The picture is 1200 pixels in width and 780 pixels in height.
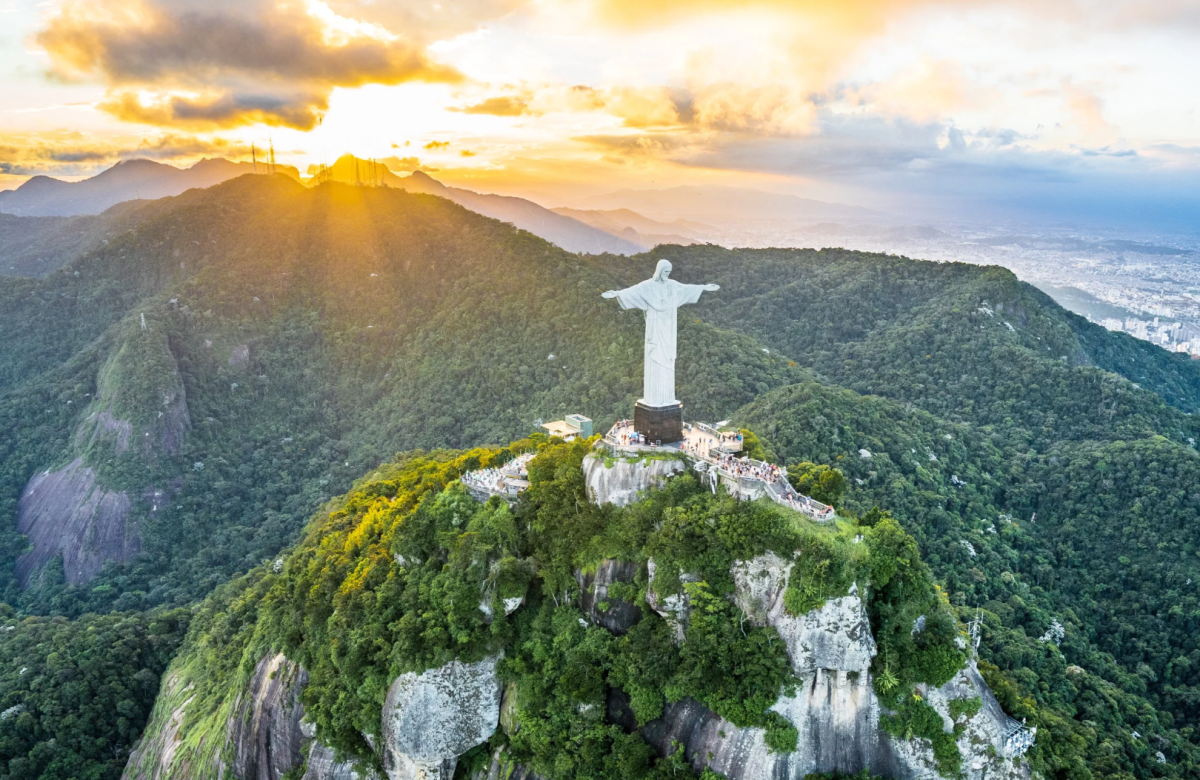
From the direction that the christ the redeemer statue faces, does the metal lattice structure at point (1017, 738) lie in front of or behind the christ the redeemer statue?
in front

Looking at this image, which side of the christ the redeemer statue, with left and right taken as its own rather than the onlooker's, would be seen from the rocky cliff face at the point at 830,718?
front

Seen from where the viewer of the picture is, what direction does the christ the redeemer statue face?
facing the viewer and to the right of the viewer

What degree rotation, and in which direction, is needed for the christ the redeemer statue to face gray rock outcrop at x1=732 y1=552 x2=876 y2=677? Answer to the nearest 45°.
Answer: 0° — it already faces it
